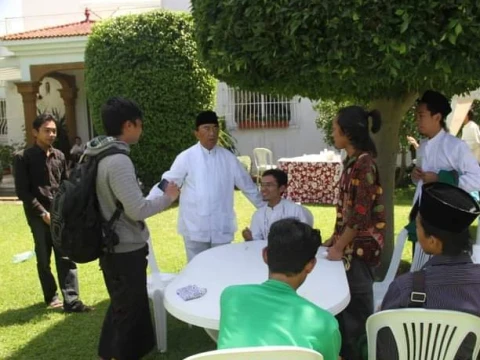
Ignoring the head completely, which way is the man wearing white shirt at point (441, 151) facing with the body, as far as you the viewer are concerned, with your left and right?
facing the viewer and to the left of the viewer

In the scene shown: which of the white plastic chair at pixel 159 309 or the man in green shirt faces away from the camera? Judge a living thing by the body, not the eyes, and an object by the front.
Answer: the man in green shirt

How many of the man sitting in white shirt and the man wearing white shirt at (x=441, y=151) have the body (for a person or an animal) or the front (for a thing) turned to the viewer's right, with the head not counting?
0

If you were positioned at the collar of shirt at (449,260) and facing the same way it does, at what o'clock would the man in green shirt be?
The man in green shirt is roughly at 9 o'clock from the collar of shirt.

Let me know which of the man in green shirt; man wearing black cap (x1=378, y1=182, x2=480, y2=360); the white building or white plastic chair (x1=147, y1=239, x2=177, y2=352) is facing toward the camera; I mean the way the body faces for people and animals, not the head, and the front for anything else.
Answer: the white building

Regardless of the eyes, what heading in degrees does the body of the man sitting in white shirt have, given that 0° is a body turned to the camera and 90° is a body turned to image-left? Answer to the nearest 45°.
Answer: approximately 45°

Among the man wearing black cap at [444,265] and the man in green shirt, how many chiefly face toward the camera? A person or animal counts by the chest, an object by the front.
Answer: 0

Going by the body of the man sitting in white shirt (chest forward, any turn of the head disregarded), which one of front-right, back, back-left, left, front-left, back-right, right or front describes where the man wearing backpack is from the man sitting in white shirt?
front

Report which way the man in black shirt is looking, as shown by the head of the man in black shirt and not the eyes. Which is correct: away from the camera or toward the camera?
toward the camera

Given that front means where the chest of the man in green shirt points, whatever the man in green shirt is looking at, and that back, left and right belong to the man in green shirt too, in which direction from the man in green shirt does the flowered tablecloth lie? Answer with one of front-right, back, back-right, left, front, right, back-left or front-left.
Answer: front

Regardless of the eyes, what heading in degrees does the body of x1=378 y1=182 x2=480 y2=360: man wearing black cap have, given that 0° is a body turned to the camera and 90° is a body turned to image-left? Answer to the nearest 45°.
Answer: approximately 135°

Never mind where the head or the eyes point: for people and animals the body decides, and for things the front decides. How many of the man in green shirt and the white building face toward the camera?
1

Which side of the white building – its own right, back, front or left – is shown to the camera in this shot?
front

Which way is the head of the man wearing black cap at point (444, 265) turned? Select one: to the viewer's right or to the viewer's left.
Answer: to the viewer's left

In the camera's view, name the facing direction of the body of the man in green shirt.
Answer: away from the camera

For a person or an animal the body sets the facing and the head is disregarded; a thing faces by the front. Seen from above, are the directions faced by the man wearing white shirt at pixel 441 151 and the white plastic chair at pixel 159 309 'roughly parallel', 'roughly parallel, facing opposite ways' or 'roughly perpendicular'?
roughly parallel, facing opposite ways

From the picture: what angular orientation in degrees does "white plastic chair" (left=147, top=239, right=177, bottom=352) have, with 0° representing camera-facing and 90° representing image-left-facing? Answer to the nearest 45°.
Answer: approximately 270°

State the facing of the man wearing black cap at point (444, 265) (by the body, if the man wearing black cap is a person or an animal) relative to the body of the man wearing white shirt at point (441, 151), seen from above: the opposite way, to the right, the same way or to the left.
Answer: to the right

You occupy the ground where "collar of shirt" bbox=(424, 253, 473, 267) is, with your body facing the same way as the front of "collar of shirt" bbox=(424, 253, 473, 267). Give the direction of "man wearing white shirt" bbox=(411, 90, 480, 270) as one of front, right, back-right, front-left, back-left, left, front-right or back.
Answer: front-right
